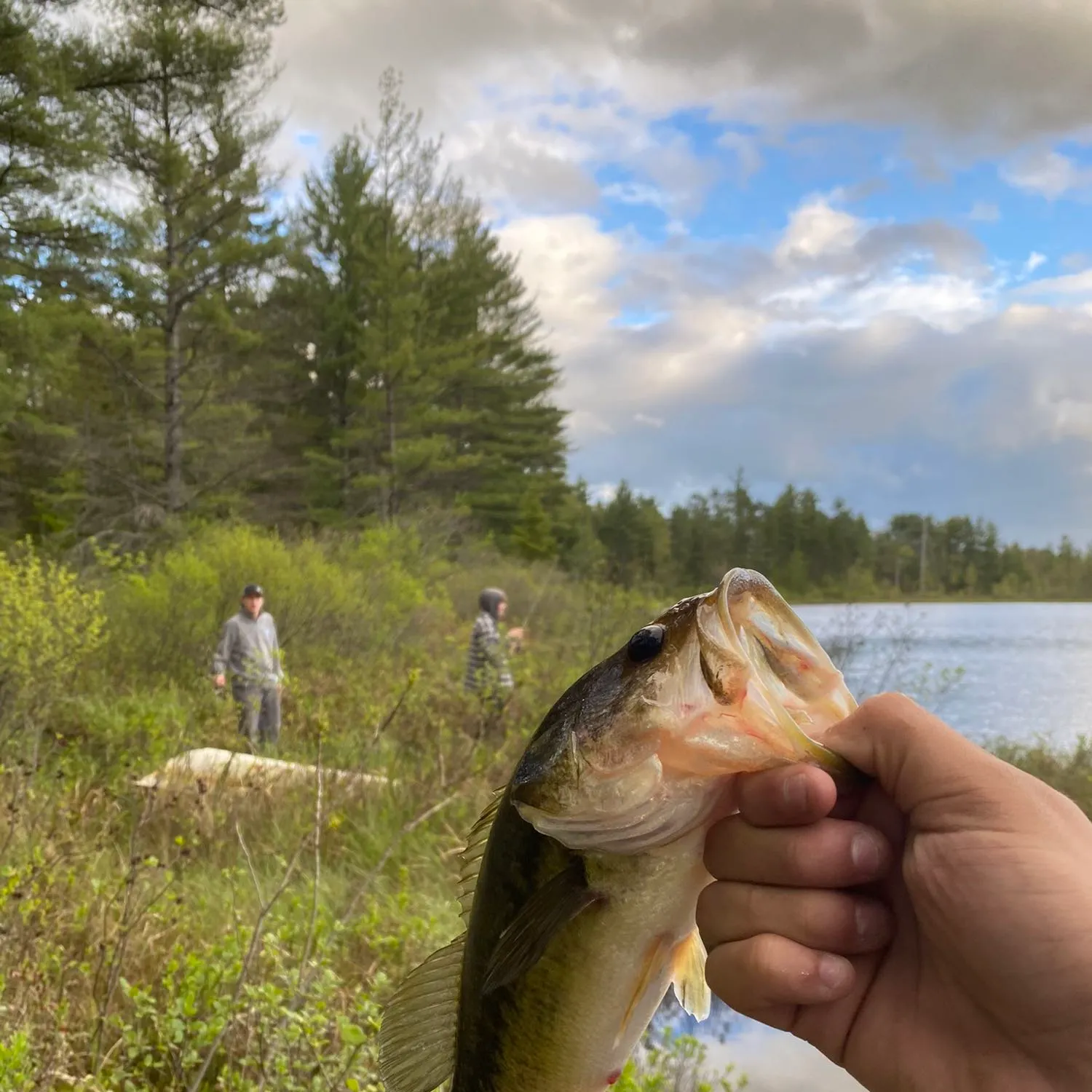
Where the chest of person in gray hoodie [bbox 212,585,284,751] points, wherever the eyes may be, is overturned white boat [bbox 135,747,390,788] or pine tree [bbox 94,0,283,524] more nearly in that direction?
the overturned white boat

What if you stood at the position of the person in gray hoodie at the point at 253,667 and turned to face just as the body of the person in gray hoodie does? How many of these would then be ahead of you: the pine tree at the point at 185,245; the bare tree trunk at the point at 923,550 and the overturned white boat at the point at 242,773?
1

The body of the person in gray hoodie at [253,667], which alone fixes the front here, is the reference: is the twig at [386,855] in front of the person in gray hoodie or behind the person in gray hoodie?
in front

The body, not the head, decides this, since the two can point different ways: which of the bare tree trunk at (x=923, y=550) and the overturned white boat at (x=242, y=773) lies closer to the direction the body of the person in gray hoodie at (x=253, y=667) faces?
the overturned white boat

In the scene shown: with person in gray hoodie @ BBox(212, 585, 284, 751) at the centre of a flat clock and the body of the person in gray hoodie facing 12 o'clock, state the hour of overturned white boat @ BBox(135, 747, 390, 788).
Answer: The overturned white boat is roughly at 12 o'clock from the person in gray hoodie.

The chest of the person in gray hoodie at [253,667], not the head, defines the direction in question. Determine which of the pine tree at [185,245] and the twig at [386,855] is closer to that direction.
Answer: the twig

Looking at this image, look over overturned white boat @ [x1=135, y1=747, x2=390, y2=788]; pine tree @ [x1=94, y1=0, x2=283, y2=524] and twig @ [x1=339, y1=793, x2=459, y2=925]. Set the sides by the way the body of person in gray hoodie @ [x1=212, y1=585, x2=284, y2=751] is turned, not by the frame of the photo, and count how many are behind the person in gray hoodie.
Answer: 1

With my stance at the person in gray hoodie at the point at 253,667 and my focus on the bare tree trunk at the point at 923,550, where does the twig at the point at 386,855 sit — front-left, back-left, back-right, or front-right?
back-right

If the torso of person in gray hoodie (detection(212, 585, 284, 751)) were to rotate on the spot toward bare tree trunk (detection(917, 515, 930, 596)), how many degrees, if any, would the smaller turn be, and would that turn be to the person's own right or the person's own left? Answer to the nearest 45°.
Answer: approximately 135° to the person's own left

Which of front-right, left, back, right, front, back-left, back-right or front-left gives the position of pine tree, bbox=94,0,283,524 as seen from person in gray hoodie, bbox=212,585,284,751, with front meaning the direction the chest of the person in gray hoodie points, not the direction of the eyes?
back

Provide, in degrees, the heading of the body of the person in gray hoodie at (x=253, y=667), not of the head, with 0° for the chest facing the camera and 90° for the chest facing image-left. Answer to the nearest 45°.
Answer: approximately 0°

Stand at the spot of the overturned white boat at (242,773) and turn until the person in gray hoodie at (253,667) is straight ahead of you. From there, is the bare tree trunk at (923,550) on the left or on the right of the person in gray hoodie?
right
